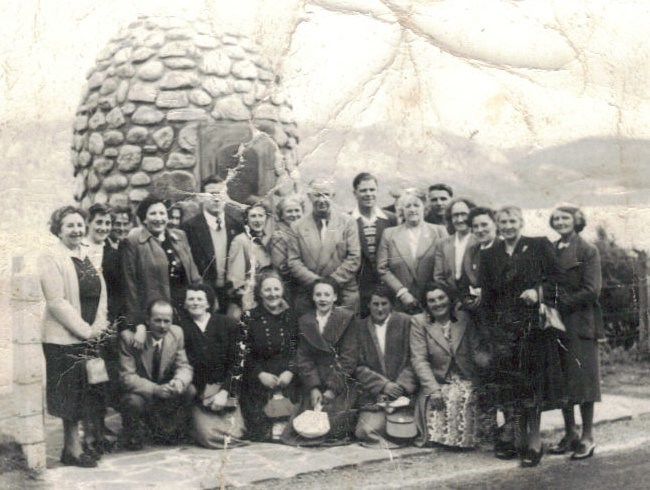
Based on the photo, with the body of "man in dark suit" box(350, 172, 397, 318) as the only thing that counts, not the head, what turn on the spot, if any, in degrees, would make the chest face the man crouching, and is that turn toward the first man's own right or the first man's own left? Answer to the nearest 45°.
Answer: approximately 90° to the first man's own right

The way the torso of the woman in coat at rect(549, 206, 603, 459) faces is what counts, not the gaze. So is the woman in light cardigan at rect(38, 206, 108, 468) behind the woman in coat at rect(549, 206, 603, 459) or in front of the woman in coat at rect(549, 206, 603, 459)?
in front

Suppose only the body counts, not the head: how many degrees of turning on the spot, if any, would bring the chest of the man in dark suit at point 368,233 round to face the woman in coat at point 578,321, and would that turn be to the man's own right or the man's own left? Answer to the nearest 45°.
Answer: approximately 90° to the man's own left

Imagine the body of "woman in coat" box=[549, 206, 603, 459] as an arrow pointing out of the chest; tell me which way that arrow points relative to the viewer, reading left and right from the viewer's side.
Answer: facing the viewer and to the left of the viewer

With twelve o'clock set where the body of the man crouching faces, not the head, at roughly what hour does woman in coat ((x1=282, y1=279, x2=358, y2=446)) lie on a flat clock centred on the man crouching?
The woman in coat is roughly at 9 o'clock from the man crouching.
